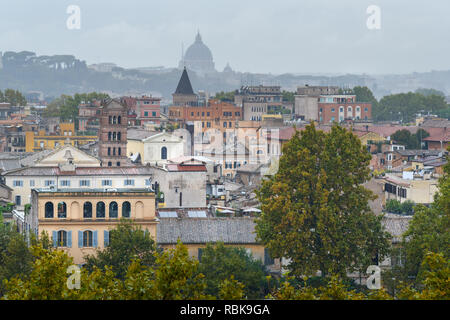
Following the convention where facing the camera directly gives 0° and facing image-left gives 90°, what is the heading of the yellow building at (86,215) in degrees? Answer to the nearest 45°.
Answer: approximately 0°

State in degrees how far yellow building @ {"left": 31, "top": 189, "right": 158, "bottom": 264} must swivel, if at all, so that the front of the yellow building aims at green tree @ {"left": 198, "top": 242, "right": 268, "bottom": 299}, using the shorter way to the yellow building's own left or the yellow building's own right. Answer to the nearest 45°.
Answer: approximately 45° to the yellow building's own left

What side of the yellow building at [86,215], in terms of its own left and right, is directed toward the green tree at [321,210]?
left

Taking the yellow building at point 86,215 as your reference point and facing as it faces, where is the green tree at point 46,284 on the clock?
The green tree is roughly at 12 o'clock from the yellow building.

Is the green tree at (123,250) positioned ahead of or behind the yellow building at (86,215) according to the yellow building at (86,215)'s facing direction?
ahead

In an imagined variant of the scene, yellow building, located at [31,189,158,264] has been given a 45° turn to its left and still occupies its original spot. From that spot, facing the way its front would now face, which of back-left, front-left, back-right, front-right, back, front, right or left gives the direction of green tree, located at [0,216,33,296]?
right
